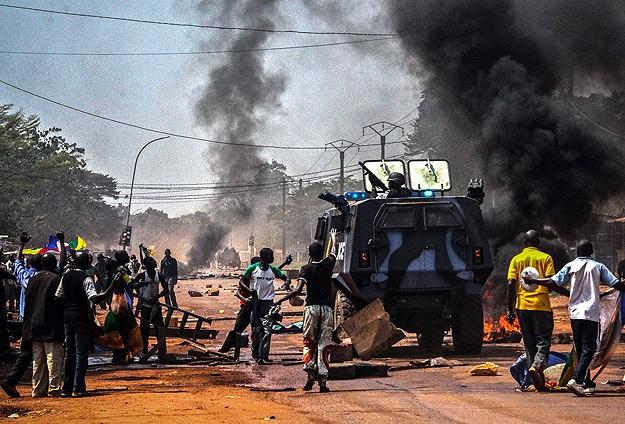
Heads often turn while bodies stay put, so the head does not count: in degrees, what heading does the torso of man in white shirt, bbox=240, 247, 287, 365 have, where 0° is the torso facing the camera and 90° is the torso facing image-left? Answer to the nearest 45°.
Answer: approximately 0°

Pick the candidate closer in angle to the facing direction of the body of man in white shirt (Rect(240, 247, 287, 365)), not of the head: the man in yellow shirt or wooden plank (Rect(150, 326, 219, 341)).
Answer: the man in yellow shirt
